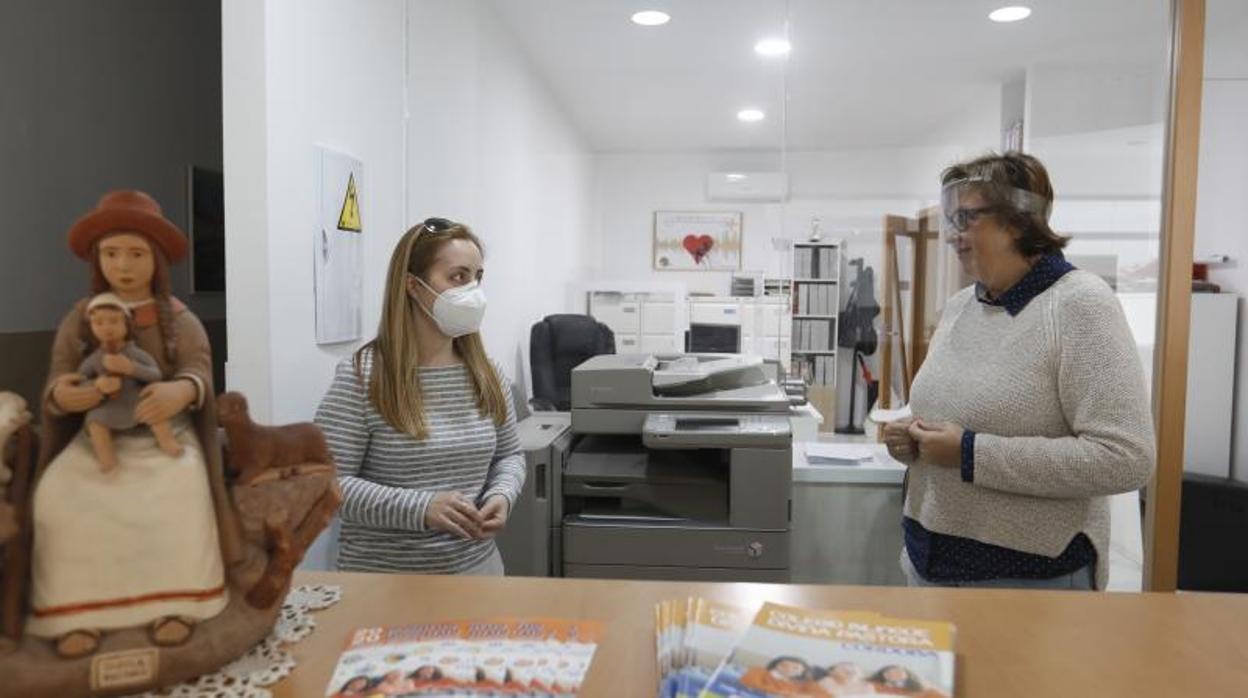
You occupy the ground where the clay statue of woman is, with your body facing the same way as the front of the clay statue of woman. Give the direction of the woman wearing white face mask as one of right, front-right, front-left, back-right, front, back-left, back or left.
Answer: back-left

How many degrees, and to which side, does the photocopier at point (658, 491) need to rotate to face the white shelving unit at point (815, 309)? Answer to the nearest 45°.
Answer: approximately 135° to its left

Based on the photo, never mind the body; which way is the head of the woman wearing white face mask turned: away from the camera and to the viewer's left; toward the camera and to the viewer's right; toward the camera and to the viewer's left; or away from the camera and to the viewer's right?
toward the camera and to the viewer's right

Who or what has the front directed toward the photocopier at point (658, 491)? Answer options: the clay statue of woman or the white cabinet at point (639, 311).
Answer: the white cabinet

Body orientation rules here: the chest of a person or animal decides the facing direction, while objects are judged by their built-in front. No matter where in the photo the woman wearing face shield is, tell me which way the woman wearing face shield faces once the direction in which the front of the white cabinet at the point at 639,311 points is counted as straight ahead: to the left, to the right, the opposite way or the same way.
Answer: to the right

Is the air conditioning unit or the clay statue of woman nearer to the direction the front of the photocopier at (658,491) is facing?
the clay statue of woman

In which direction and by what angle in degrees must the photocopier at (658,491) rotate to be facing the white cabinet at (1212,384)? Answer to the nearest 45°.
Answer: approximately 90° to its left

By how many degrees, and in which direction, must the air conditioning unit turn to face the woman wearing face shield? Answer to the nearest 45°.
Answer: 0° — it already faces them

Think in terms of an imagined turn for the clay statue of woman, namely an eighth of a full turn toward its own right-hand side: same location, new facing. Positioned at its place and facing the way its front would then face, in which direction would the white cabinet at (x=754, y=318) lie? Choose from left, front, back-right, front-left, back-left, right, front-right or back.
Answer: back

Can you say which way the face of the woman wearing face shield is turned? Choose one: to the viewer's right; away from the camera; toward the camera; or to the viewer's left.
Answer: to the viewer's left

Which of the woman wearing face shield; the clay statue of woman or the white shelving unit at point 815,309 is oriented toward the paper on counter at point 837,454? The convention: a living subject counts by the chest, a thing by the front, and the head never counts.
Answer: the white shelving unit

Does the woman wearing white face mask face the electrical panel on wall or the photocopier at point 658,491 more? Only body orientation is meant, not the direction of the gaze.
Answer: the photocopier
